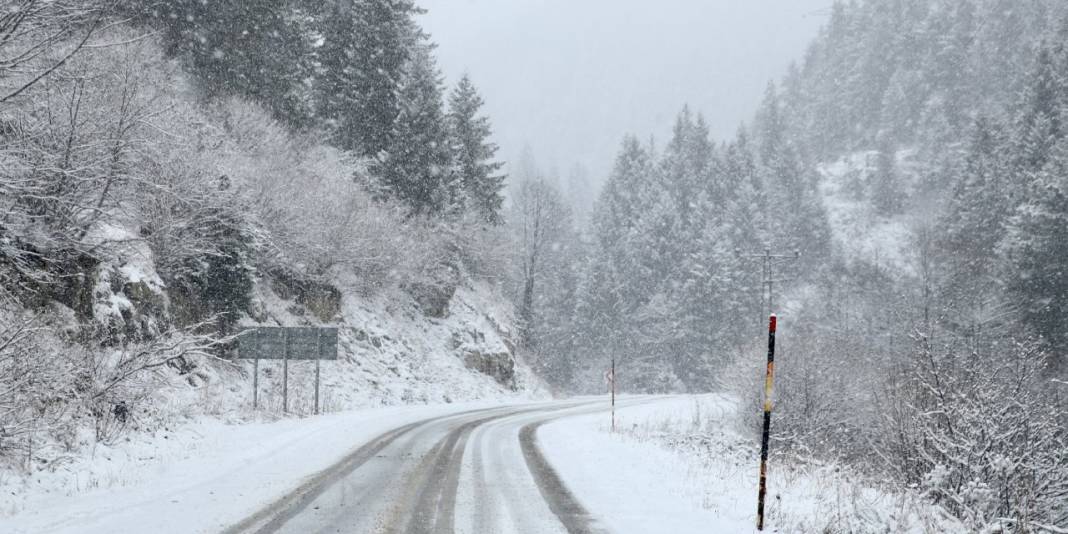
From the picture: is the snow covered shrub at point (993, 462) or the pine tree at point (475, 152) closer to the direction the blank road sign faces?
the pine tree

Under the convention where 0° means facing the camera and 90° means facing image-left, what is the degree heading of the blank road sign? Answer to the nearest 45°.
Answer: approximately 180°

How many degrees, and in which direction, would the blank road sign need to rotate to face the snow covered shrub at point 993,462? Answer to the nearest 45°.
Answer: approximately 135° to its right

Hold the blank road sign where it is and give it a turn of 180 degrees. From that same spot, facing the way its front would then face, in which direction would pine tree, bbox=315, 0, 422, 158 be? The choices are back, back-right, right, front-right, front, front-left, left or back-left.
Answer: back

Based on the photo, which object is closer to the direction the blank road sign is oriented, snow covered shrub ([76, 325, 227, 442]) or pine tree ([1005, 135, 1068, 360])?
the pine tree

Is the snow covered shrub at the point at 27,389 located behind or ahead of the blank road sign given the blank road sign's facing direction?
behind
